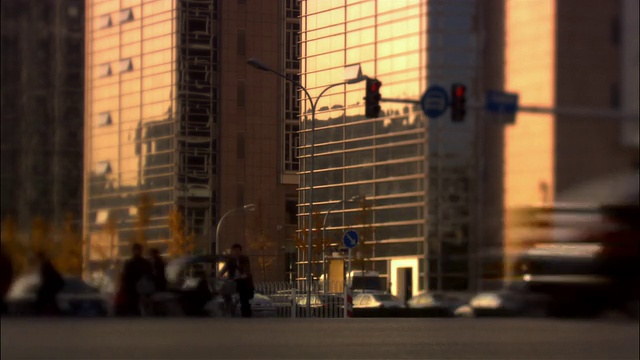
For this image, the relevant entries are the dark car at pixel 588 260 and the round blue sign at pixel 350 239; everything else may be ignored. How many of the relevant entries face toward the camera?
1

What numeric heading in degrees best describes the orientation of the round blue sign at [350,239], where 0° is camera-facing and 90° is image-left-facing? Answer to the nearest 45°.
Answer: approximately 0°
